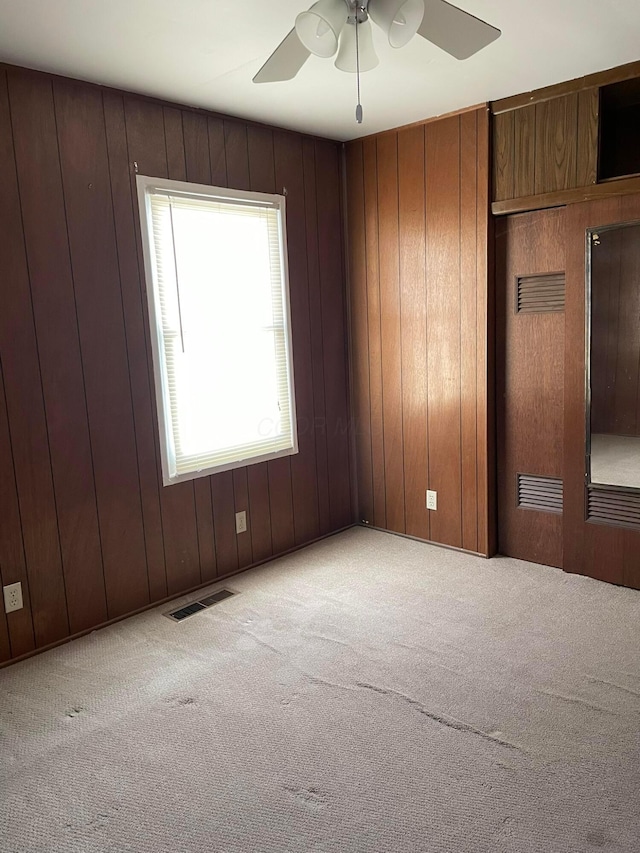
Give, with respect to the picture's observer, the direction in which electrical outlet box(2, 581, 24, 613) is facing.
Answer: facing the viewer and to the right of the viewer

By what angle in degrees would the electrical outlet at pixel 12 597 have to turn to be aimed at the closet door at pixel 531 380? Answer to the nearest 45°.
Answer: approximately 45° to its left

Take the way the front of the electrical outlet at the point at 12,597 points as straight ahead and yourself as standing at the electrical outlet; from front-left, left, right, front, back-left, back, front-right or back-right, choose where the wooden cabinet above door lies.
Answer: front-left

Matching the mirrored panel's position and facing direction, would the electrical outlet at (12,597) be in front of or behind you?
in front

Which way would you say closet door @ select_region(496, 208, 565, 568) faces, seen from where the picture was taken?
facing the viewer and to the left of the viewer

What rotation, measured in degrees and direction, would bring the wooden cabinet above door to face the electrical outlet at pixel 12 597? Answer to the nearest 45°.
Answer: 0° — it already faces it
